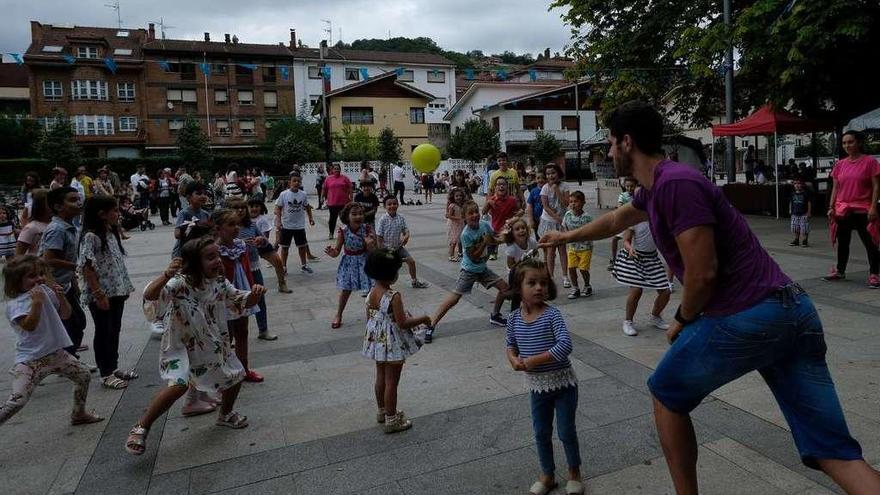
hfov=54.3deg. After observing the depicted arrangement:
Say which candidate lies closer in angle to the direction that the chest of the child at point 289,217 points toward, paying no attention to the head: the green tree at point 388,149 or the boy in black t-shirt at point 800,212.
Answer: the boy in black t-shirt

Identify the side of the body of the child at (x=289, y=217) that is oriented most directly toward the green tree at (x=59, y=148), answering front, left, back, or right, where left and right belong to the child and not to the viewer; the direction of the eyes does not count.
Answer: back

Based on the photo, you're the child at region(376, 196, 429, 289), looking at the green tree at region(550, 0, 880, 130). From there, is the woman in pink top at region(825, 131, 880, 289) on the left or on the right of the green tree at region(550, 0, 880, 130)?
right

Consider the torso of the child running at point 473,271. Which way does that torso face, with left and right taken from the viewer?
facing the viewer and to the right of the viewer

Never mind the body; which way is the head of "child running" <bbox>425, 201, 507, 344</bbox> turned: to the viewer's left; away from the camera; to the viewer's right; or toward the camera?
toward the camera

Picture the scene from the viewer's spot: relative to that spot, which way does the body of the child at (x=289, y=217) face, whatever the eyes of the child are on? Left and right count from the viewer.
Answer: facing the viewer

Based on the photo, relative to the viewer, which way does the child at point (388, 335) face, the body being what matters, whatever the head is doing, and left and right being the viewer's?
facing away from the viewer and to the right of the viewer
